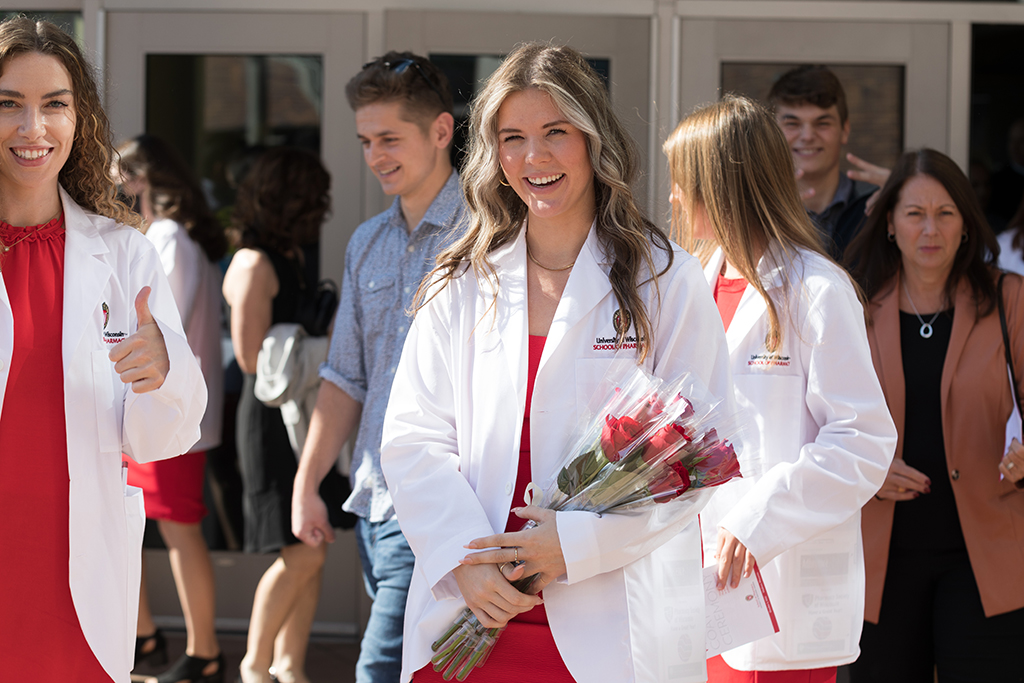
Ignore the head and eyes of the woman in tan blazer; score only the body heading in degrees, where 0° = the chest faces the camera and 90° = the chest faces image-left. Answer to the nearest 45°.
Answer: approximately 0°

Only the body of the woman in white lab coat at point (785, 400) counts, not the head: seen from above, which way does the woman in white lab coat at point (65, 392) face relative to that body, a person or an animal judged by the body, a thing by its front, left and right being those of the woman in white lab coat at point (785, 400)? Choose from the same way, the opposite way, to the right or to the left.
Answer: to the left

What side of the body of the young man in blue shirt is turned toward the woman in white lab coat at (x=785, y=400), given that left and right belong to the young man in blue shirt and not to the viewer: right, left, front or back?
left

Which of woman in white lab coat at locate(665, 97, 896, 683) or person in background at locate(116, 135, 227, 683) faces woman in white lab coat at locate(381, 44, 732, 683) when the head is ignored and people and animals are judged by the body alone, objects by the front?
woman in white lab coat at locate(665, 97, 896, 683)

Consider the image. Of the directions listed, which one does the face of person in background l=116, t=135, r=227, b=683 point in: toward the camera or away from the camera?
away from the camera

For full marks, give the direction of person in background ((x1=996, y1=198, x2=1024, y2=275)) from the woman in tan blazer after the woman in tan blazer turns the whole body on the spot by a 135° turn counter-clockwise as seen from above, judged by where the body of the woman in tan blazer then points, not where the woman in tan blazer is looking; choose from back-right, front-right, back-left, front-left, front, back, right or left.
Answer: front-left
